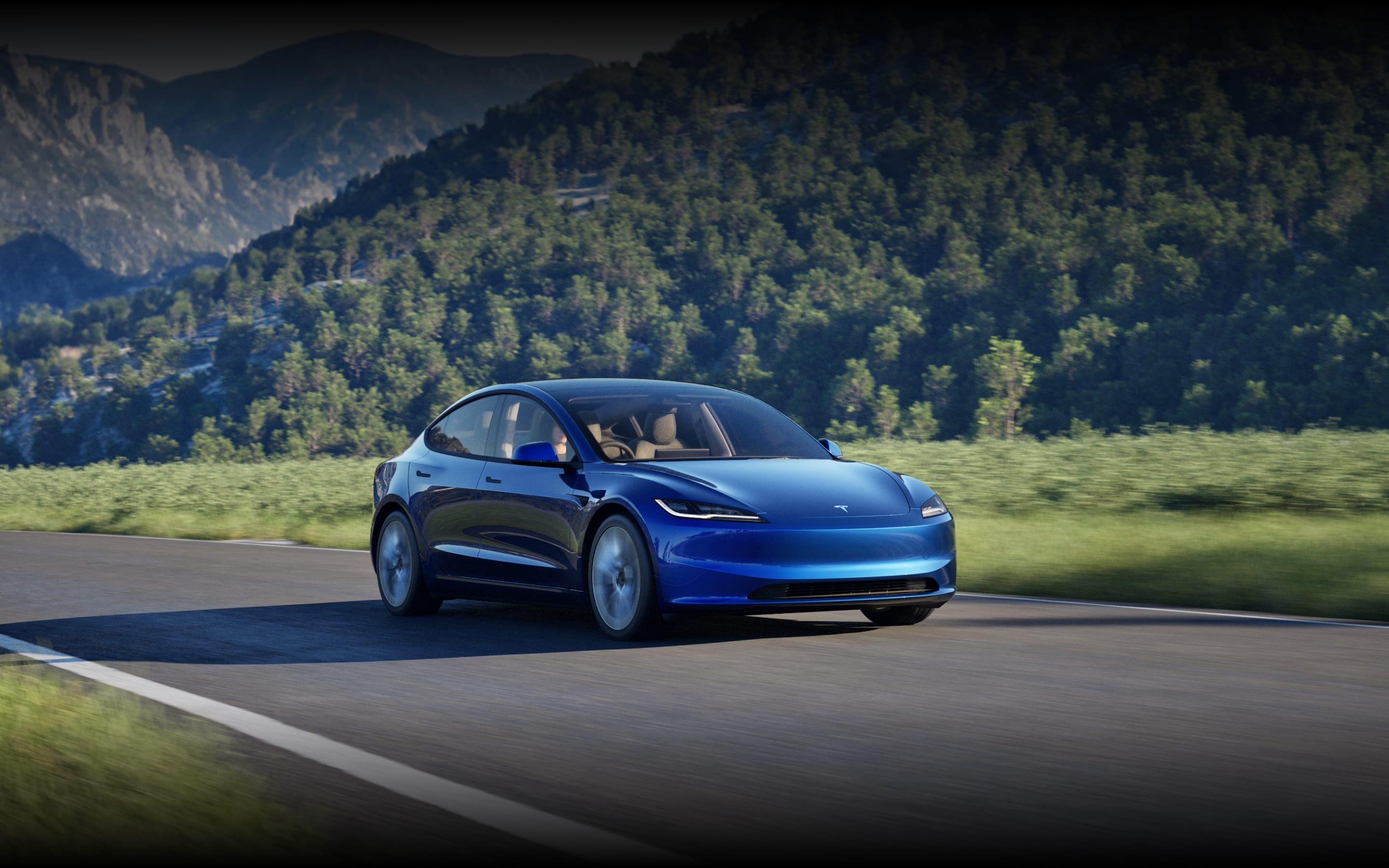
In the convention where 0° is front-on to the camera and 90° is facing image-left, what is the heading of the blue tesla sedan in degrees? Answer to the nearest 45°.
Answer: approximately 315°
